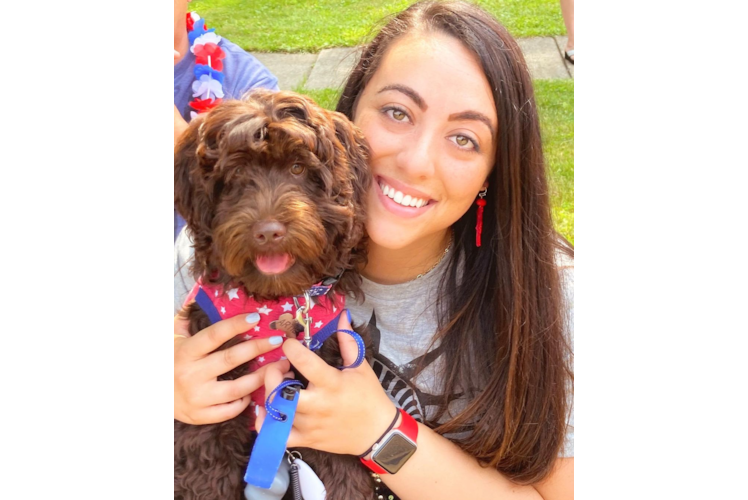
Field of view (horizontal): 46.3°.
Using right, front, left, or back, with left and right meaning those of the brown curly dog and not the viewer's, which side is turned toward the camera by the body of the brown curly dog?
front

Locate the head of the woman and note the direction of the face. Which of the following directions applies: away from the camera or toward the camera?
toward the camera
